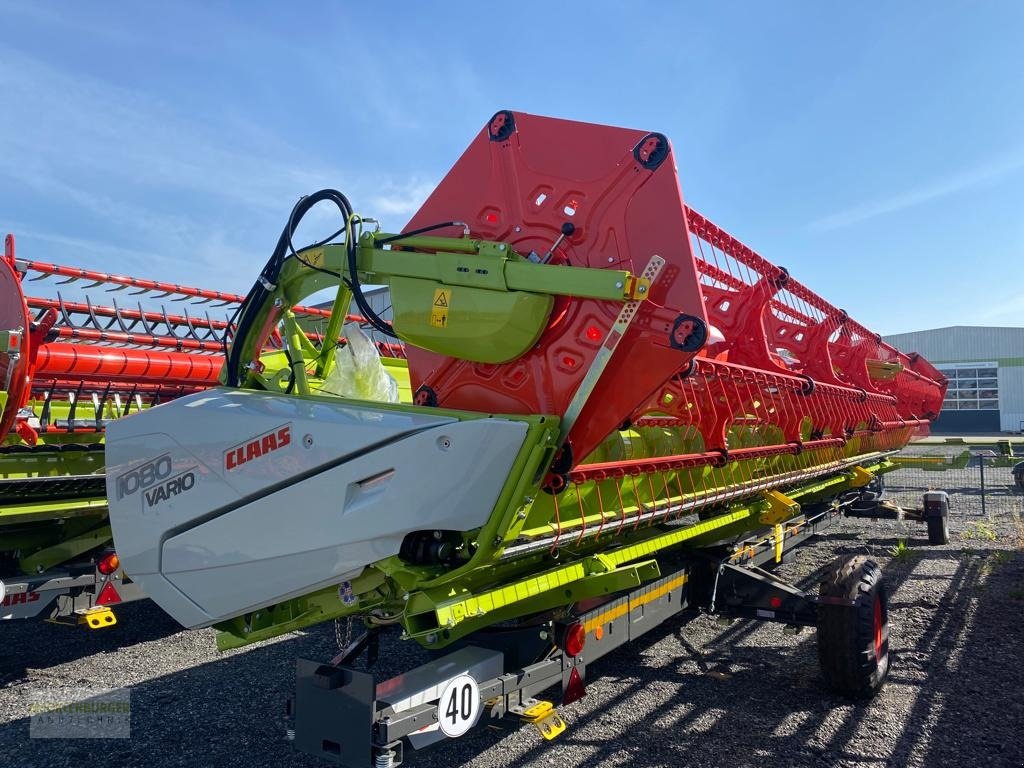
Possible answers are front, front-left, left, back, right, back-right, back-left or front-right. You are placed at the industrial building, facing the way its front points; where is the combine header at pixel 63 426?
front

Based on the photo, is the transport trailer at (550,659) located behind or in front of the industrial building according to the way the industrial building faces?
in front

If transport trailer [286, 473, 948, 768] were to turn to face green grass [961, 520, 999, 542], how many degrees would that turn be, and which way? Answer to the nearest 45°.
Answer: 0° — it already faces it

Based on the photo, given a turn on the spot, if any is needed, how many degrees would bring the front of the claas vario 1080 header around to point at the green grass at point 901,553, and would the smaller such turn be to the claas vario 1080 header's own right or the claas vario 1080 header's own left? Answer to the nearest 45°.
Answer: approximately 90° to the claas vario 1080 header's own left

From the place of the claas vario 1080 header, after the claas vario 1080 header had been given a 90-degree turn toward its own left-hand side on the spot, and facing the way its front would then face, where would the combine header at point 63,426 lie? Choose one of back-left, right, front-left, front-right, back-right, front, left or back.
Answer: left

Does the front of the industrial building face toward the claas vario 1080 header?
yes

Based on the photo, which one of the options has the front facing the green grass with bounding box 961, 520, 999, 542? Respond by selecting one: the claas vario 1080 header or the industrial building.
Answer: the industrial building

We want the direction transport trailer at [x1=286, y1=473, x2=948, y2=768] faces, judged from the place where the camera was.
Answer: facing away from the viewer and to the right of the viewer

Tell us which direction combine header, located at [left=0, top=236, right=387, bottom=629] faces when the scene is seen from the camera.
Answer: facing the viewer and to the right of the viewer

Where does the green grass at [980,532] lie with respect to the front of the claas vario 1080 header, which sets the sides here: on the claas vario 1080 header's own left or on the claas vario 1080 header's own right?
on the claas vario 1080 header's own left

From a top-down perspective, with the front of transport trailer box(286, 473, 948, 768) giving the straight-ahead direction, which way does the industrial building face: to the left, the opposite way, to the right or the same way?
the opposite way

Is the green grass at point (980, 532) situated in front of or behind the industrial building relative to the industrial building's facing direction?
in front

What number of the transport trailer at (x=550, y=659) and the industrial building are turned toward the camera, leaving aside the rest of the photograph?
1

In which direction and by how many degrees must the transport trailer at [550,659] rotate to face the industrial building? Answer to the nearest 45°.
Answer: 0° — it already faces it

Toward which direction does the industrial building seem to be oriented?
toward the camera
